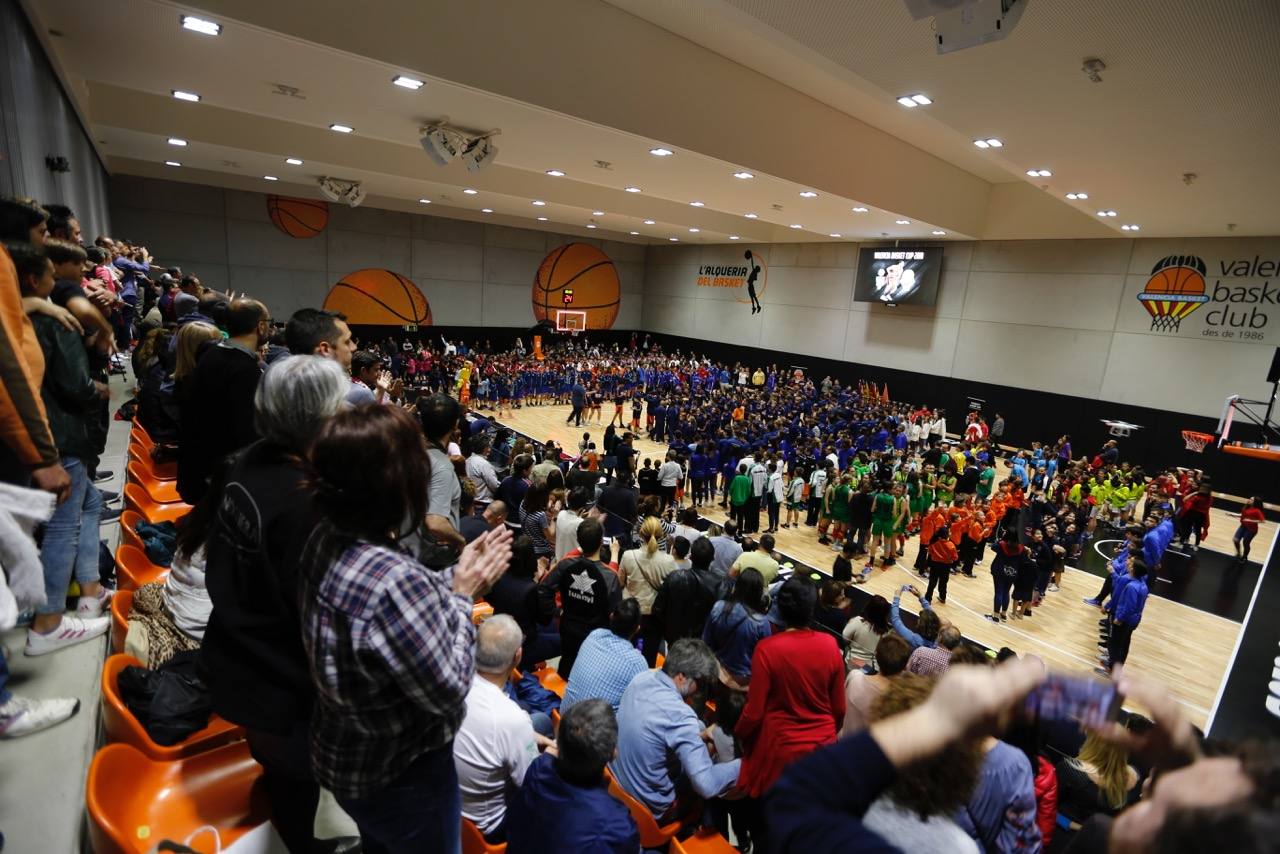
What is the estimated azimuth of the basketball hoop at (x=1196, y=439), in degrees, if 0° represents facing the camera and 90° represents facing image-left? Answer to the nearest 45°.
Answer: approximately 90°

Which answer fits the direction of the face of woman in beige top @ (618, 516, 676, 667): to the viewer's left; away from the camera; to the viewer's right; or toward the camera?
away from the camera

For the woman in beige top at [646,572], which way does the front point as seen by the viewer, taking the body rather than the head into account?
away from the camera

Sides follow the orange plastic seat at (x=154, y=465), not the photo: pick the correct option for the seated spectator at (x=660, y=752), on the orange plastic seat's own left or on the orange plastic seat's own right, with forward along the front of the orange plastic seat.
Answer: on the orange plastic seat's own right

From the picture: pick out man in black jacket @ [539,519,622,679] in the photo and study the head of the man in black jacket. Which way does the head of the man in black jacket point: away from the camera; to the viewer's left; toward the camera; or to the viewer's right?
away from the camera

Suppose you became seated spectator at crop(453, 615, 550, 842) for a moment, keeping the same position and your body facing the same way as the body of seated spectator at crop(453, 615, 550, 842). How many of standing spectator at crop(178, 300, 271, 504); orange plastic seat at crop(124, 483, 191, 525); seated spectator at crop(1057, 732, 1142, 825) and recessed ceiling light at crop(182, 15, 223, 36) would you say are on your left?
3

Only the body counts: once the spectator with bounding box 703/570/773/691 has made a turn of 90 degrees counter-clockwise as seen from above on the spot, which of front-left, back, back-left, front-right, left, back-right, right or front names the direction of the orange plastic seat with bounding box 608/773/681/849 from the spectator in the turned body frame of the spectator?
back-left

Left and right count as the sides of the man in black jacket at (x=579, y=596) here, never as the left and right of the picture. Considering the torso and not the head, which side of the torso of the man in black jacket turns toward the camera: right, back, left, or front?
back

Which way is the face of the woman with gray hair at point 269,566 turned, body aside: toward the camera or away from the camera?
away from the camera

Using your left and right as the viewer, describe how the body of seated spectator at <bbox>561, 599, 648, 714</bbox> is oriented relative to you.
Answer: facing away from the viewer and to the right of the viewer

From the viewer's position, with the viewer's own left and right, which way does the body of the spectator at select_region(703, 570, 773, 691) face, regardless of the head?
facing away from the viewer and to the right of the viewer

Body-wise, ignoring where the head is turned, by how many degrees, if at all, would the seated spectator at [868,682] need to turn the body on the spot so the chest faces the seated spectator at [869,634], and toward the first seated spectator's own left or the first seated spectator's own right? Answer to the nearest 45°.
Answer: approximately 45° to the first seated spectator's own left
